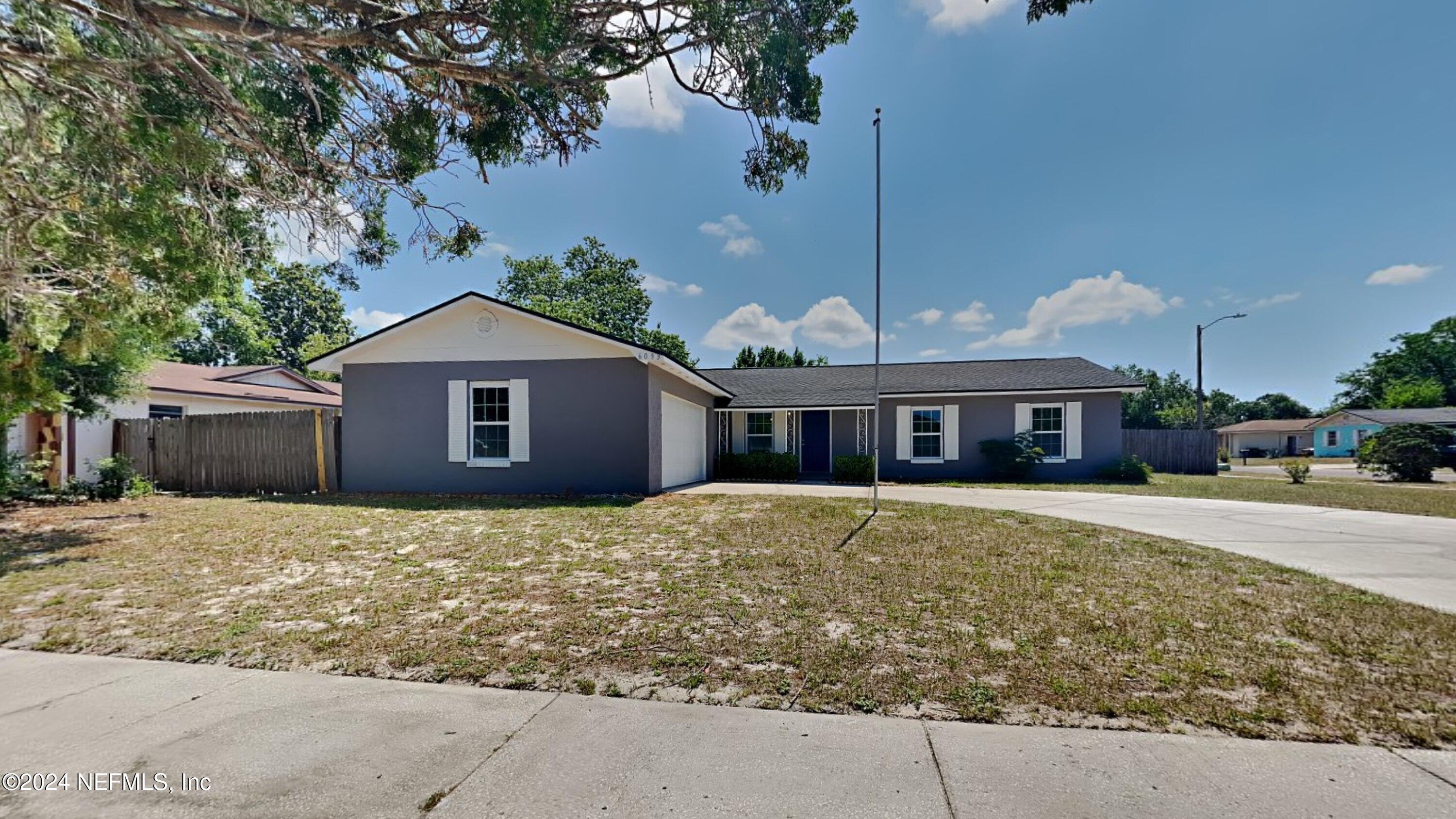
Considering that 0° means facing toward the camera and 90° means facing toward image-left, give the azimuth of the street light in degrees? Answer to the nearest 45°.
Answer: approximately 270°

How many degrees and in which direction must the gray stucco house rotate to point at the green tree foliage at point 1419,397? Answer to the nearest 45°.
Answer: approximately 135° to its left

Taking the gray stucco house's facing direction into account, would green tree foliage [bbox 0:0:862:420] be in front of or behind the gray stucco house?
in front

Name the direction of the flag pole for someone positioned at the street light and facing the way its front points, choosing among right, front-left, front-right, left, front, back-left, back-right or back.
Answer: right

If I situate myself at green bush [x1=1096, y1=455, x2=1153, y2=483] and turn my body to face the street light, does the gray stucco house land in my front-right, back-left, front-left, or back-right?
back-left

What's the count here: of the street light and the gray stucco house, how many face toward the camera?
1

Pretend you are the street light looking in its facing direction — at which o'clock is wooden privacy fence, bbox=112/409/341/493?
The wooden privacy fence is roughly at 4 o'clock from the street light.

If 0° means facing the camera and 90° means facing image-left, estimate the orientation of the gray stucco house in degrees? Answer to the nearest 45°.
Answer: approximately 0°

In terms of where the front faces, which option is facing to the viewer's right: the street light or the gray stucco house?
the street light

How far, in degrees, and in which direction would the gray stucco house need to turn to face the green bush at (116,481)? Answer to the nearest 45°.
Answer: approximately 90° to its right

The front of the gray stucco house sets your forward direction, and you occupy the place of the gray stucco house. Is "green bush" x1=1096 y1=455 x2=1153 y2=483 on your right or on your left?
on your left
